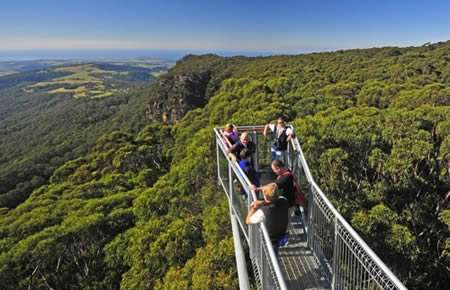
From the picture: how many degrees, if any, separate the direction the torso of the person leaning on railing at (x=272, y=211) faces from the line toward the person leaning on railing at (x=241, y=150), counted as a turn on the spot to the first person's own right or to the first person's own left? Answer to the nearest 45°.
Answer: approximately 45° to the first person's own right

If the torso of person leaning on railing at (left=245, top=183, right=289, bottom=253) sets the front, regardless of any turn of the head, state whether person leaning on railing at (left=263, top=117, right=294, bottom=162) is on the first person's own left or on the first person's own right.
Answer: on the first person's own right

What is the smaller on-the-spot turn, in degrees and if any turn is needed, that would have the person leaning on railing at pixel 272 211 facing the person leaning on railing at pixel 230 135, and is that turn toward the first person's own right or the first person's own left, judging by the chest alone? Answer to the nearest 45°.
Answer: approximately 45° to the first person's own right

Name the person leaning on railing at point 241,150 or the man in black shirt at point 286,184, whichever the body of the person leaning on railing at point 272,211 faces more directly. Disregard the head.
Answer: the person leaning on railing

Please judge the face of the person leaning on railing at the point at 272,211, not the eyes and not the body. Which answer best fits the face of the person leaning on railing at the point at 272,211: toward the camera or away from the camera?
away from the camera

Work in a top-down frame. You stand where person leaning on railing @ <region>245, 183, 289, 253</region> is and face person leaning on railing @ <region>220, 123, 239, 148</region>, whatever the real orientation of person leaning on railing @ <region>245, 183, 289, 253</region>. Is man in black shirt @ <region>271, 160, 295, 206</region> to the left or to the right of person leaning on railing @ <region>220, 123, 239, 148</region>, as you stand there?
right
